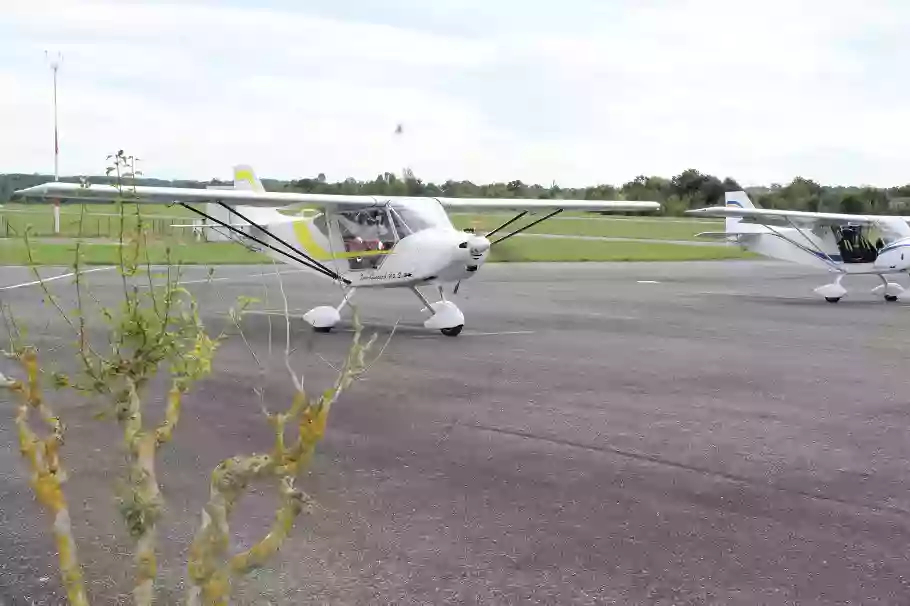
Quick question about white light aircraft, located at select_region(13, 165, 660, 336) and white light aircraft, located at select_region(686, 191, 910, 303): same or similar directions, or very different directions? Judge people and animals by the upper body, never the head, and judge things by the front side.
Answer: same or similar directions

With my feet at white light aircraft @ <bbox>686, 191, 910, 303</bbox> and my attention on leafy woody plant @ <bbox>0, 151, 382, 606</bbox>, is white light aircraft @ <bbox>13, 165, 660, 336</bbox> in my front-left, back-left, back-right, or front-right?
front-right

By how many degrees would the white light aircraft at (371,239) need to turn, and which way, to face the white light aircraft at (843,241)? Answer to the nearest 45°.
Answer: approximately 90° to its left

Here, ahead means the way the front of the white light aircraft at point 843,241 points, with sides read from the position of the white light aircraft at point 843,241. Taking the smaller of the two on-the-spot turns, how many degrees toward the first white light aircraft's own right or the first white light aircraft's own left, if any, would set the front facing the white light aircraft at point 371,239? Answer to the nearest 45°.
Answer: approximately 90° to the first white light aircraft's own right

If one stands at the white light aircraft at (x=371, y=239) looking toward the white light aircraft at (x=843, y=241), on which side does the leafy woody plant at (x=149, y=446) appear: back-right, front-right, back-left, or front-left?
back-right

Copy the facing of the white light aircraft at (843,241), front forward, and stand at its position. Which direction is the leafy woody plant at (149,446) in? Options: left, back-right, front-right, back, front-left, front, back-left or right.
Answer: front-right

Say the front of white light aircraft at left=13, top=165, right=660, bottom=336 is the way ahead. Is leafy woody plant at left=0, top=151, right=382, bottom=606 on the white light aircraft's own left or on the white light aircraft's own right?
on the white light aircraft's own right

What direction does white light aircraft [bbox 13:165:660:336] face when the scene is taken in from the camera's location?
facing the viewer and to the right of the viewer

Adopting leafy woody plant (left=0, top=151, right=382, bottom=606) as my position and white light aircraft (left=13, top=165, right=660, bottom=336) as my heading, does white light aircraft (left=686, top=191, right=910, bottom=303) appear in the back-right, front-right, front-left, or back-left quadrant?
front-right

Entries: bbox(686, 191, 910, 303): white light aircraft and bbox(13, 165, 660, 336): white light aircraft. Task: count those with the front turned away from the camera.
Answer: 0
